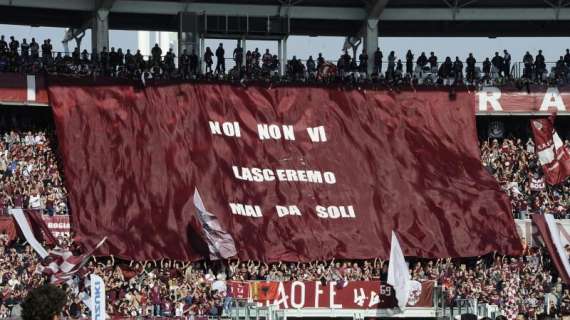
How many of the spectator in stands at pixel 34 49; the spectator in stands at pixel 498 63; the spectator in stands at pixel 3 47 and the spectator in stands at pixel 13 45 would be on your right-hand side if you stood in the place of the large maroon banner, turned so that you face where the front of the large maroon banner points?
3

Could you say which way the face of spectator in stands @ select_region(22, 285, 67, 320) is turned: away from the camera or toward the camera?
away from the camera

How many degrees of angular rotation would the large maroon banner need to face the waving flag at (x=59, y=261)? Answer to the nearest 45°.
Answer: approximately 45° to its right

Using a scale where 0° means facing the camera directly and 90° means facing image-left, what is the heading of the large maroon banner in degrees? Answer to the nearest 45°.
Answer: approximately 0°

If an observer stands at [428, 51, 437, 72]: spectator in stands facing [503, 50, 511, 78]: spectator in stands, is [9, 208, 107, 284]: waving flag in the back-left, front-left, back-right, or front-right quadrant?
back-right

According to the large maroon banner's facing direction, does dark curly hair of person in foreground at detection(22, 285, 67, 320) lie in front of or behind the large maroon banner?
in front

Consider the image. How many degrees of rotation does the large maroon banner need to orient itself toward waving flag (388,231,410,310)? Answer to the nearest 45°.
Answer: approximately 45° to its left

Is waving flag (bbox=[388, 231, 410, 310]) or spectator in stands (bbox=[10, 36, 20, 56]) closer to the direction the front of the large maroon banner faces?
the waving flag

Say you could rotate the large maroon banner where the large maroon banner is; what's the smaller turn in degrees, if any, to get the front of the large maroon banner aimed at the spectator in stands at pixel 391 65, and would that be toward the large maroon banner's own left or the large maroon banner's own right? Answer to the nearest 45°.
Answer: approximately 135° to the large maroon banner's own left
